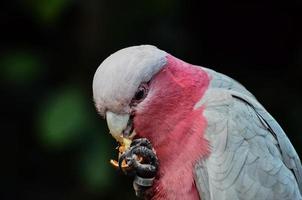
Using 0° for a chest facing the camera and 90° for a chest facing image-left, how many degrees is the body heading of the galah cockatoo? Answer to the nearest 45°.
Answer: approximately 90°
